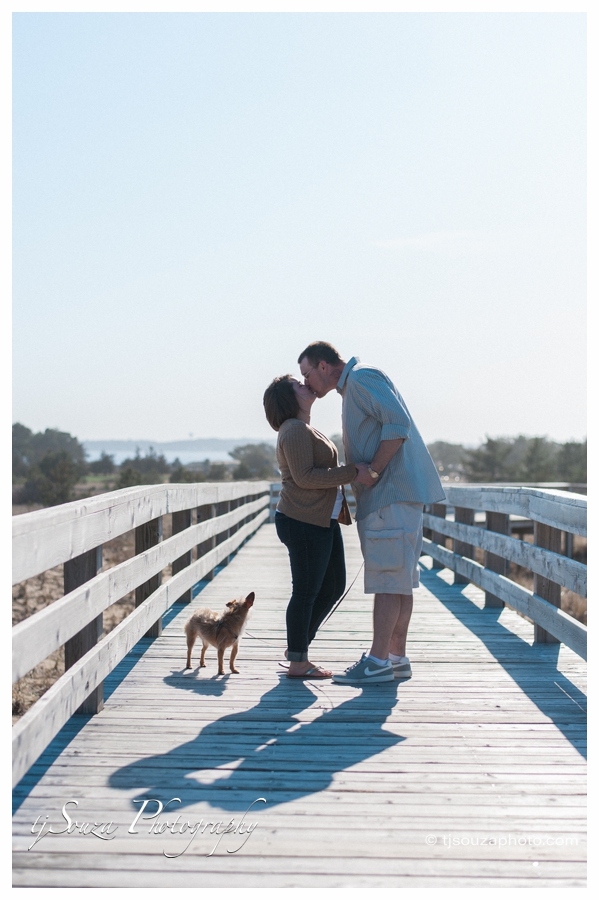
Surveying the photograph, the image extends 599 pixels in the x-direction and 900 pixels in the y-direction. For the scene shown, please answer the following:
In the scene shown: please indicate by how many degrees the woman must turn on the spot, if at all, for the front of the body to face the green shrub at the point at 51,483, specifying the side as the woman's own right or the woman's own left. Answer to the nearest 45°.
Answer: approximately 90° to the woman's own left

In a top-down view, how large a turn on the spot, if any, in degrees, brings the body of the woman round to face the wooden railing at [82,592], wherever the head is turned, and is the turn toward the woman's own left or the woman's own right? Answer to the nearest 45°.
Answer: approximately 135° to the woman's own right

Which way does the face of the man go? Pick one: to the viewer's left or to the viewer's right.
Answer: to the viewer's left

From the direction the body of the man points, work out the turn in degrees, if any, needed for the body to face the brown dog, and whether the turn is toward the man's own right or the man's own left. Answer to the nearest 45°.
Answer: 0° — they already face it

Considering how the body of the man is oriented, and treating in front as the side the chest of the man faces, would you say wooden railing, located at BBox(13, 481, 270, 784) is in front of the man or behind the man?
in front

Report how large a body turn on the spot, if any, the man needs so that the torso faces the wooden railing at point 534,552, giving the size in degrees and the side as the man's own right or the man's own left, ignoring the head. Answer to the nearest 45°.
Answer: approximately 135° to the man's own right

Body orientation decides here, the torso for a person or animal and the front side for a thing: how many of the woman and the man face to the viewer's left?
1

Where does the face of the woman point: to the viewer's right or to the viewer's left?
to the viewer's right

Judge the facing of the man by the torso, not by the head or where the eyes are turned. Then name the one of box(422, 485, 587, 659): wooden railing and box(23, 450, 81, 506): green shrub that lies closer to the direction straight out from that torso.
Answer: the green shrub

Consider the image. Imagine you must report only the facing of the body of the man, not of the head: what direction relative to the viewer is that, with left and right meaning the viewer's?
facing to the left of the viewer

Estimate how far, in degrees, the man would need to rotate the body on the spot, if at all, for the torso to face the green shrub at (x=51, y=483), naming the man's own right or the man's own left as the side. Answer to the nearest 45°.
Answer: approximately 45° to the man's own right

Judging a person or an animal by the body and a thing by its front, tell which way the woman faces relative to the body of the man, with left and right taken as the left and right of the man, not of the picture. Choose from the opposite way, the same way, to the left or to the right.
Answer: the opposite way

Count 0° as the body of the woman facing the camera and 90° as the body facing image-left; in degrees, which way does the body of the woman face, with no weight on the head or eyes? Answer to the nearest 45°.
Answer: approximately 270°
